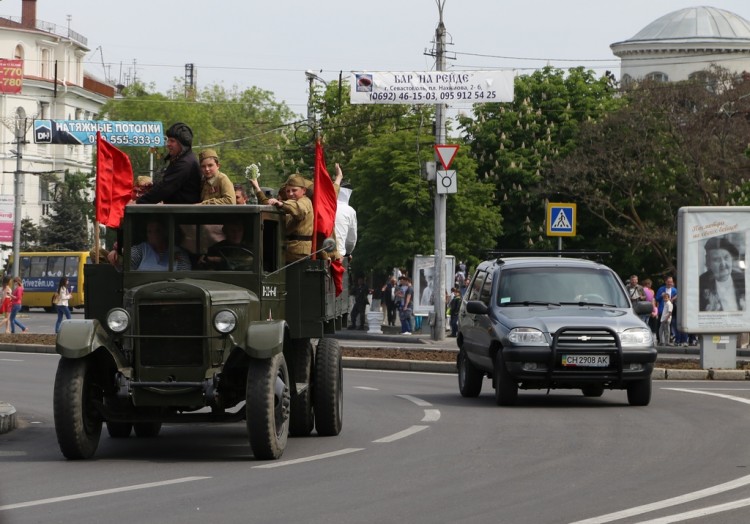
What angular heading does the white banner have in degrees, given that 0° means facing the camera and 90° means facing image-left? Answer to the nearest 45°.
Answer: approximately 0°

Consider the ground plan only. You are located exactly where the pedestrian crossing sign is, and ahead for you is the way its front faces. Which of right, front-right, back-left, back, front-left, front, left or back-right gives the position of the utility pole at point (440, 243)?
back-right

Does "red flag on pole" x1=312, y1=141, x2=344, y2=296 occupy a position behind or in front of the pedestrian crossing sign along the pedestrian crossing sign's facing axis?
in front

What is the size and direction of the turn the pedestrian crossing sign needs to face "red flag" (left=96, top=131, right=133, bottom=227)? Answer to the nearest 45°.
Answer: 0° — it already faces it

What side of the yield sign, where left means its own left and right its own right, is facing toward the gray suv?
front

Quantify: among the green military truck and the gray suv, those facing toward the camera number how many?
2
